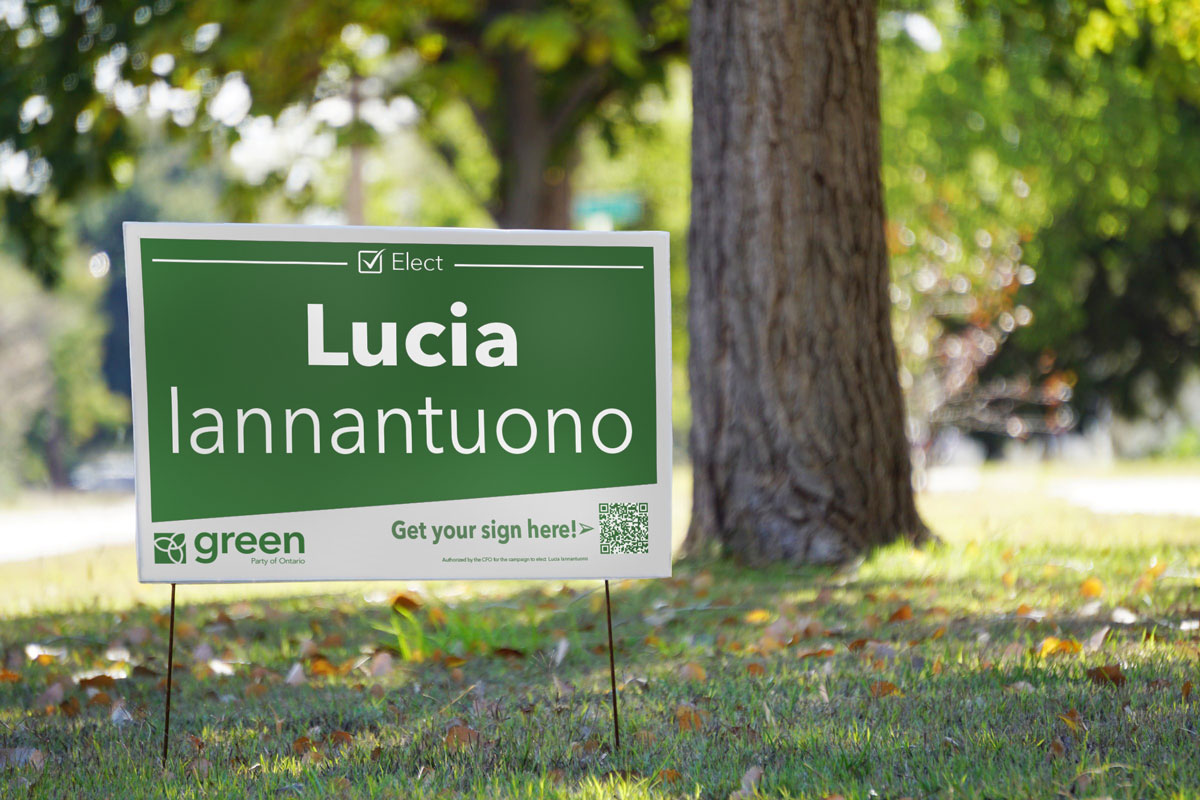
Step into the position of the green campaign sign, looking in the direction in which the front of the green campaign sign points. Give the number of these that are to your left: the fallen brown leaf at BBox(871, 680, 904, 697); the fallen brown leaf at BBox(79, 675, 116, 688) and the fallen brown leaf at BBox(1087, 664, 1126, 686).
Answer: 2

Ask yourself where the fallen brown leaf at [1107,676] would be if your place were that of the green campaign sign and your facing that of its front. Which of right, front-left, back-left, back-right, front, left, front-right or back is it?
left

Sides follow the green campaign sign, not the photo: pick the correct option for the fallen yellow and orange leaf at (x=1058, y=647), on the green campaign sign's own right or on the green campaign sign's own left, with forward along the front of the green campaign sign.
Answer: on the green campaign sign's own left

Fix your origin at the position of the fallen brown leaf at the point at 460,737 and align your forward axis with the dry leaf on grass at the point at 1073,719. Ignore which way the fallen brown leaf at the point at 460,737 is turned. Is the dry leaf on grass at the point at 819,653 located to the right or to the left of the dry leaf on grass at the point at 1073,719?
left

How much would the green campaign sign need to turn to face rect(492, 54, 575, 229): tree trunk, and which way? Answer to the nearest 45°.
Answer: approximately 180°

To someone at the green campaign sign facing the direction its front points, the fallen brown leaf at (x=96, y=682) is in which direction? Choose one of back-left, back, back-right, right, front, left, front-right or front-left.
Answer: back-right

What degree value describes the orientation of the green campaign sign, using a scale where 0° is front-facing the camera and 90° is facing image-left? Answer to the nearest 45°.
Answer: approximately 0°

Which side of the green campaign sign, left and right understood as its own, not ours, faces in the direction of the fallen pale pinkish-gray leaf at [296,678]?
back

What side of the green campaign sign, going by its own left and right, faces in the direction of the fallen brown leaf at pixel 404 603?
back

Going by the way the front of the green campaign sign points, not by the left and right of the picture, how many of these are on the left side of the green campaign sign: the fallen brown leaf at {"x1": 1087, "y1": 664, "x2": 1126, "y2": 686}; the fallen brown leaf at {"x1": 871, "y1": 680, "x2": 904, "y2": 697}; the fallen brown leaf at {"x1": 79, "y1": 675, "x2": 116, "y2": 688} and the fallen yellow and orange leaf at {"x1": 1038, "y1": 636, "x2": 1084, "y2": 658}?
3

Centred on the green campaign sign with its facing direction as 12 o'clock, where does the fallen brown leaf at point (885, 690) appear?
The fallen brown leaf is roughly at 9 o'clock from the green campaign sign.

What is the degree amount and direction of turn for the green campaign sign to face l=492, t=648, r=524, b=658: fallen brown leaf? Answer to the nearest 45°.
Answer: approximately 180°

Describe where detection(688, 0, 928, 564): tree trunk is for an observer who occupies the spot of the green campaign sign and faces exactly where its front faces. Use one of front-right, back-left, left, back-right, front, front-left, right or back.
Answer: back-left
